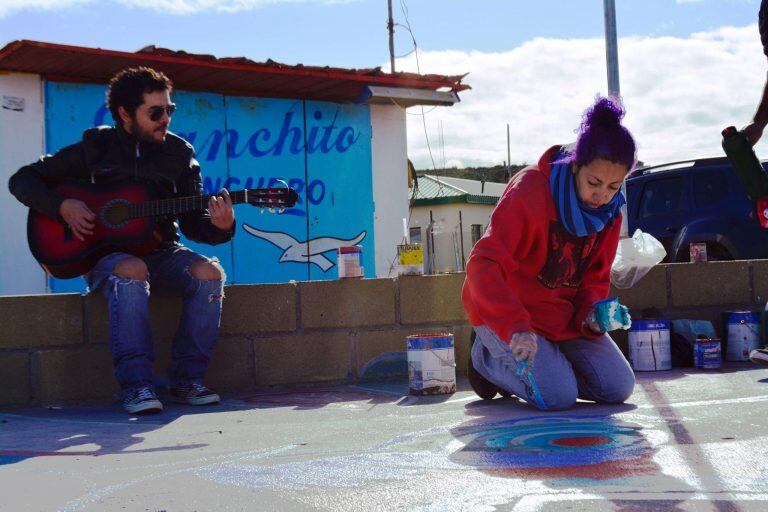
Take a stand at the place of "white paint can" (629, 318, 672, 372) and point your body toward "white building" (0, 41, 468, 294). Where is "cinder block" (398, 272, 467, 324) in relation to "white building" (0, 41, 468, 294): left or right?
left

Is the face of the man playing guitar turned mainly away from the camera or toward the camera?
toward the camera

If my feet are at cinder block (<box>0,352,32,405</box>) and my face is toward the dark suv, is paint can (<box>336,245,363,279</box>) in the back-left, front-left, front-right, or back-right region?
front-right

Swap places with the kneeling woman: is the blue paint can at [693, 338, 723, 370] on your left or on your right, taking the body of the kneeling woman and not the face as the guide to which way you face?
on your left

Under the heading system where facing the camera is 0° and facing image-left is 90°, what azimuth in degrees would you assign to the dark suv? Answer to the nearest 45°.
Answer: approximately 135°

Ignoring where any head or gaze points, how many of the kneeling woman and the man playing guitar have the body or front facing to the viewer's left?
0

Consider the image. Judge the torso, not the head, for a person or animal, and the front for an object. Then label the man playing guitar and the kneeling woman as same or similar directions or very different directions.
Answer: same or similar directions

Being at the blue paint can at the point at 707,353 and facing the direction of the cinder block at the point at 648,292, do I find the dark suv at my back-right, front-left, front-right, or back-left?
front-right
